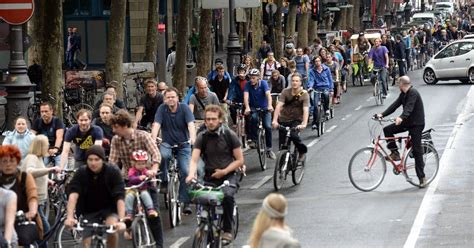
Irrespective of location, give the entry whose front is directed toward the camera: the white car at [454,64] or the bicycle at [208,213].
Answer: the bicycle

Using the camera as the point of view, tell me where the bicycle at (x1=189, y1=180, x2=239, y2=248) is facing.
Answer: facing the viewer

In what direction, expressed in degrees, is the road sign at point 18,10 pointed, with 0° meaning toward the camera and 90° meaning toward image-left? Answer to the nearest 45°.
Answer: approximately 0°

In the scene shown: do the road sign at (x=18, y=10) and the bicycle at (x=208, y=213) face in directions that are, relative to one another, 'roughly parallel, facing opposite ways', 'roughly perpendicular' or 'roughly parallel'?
roughly parallel

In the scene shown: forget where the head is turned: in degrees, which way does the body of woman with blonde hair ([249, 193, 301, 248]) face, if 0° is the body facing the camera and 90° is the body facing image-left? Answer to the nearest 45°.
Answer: approximately 225°

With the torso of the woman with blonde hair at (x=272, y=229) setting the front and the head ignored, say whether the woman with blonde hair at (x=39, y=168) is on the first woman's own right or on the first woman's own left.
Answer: on the first woman's own left

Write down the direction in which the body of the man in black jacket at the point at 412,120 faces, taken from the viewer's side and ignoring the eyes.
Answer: to the viewer's left

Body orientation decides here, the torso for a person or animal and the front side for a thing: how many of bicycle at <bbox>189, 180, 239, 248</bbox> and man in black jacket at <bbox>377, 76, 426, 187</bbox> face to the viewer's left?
1

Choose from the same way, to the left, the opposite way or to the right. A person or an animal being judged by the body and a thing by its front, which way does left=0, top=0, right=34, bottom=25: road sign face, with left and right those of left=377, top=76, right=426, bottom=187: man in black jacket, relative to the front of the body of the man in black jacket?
to the left
